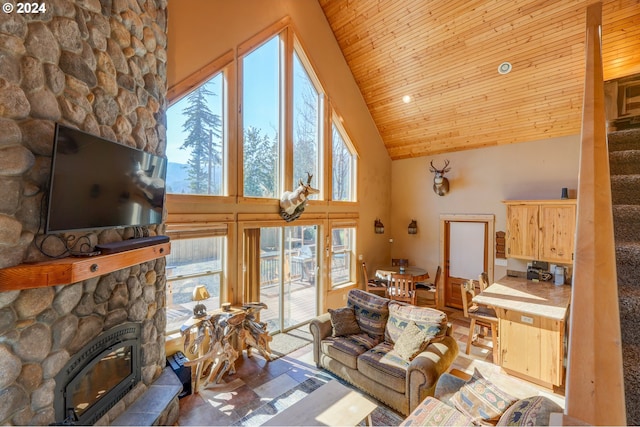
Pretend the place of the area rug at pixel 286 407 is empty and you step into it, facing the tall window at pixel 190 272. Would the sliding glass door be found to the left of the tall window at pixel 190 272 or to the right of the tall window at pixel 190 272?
right

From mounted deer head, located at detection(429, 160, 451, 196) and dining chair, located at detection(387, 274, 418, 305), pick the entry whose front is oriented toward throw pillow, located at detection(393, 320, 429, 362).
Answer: the mounted deer head

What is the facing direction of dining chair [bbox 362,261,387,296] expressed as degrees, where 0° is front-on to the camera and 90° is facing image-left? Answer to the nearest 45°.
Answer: approximately 270°

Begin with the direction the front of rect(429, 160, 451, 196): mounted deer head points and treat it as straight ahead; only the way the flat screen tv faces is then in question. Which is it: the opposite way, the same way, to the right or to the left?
to the left

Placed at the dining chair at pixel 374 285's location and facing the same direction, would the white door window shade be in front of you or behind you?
in front

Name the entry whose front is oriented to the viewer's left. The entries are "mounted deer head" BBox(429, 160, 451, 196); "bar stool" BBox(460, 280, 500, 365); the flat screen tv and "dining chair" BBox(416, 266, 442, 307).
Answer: "dining chair" BBox(416, 266, 442, 307)

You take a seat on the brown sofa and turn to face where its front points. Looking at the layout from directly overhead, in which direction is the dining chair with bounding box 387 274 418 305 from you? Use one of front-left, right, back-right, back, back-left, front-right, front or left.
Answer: back-right

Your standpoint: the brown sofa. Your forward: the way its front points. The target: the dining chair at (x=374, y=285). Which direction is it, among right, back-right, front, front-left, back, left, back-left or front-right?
back-right

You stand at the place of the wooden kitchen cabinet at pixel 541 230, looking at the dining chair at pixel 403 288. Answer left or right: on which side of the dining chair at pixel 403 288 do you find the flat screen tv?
left

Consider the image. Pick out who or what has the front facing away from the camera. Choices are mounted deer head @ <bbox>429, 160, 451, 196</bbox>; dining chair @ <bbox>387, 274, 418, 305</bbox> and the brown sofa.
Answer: the dining chair

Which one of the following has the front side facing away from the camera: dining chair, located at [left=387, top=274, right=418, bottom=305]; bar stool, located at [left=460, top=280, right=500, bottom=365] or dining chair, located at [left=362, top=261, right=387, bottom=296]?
dining chair, located at [left=387, top=274, right=418, bottom=305]

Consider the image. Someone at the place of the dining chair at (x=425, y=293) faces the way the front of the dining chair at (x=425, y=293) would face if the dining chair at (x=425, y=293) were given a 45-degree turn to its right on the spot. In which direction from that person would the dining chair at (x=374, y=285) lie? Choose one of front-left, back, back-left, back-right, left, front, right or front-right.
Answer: left

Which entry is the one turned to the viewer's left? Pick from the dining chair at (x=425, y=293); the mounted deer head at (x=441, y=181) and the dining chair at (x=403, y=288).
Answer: the dining chair at (x=425, y=293)

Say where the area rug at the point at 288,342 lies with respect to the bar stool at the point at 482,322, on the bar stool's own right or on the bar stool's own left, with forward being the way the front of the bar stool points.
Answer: on the bar stool's own right

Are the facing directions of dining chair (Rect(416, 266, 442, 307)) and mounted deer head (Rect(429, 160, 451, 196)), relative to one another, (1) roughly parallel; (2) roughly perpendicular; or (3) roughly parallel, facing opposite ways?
roughly perpendicular

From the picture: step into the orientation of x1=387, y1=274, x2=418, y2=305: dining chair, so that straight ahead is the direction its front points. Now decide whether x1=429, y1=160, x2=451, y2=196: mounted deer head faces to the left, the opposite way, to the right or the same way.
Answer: the opposite way

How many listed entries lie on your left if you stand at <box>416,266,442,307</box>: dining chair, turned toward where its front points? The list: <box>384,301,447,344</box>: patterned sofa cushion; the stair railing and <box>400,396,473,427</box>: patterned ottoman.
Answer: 3
